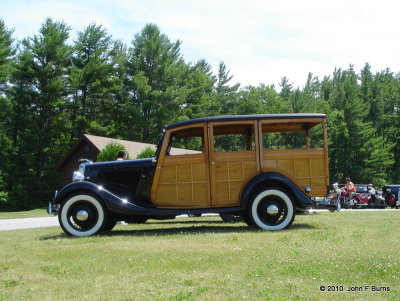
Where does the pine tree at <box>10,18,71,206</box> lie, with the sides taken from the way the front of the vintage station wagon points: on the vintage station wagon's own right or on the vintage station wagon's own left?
on the vintage station wagon's own right

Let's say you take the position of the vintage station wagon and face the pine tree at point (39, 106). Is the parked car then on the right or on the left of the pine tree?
right

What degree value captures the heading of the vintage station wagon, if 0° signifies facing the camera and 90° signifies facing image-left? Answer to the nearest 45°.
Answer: approximately 90°

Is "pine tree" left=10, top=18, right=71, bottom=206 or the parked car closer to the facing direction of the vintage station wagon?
the pine tree

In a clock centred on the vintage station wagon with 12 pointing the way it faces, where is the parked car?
The parked car is roughly at 4 o'clock from the vintage station wagon.
